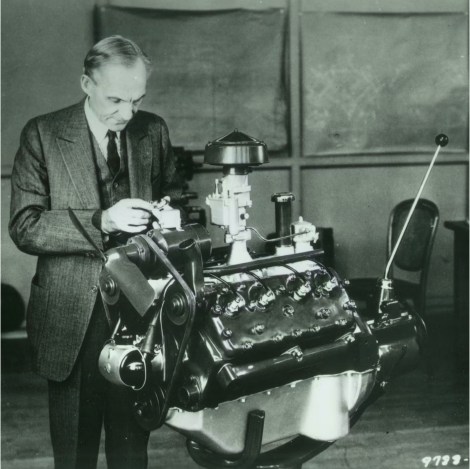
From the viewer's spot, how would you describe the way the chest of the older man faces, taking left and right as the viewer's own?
facing the viewer and to the right of the viewer

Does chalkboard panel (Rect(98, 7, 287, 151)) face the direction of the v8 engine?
yes

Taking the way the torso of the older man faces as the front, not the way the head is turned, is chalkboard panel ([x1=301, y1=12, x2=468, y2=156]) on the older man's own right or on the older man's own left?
on the older man's own left

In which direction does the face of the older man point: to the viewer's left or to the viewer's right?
to the viewer's right

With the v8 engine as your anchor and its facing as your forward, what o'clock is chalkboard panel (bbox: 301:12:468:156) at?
The chalkboard panel is roughly at 5 o'clock from the v8 engine.

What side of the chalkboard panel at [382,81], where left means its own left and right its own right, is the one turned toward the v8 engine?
front

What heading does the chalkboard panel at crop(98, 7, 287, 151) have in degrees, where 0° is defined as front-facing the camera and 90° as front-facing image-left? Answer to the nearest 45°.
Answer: approximately 0°

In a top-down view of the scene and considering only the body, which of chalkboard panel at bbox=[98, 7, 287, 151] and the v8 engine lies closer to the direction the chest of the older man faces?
the v8 engine

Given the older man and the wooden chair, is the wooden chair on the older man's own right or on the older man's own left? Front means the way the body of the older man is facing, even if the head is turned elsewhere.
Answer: on the older man's own left
